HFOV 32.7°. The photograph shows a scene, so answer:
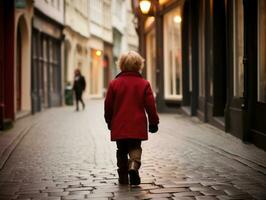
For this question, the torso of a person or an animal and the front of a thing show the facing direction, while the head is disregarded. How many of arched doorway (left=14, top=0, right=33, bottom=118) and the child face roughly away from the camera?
1

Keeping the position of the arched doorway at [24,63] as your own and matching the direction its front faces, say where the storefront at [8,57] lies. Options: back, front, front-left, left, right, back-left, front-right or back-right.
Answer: front-right

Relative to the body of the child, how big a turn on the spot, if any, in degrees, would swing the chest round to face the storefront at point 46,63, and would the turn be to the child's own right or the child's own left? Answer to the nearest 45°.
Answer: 0° — they already face it

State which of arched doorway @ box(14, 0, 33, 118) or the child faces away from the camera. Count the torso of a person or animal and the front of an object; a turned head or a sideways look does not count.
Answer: the child

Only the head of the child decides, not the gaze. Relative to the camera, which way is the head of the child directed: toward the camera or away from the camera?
away from the camera

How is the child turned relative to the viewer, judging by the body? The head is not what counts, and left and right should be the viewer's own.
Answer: facing away from the viewer

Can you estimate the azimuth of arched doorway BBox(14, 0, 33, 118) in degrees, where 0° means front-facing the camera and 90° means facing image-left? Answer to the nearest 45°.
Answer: approximately 315°
